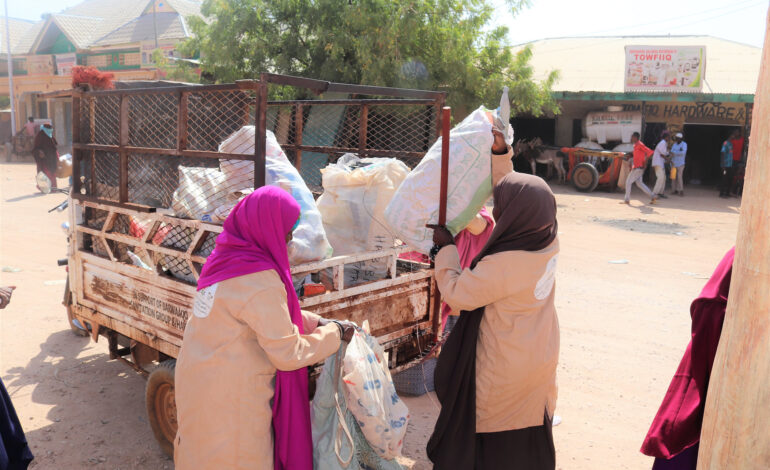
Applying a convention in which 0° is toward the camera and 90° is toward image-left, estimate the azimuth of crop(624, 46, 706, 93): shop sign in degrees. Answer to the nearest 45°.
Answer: approximately 0°

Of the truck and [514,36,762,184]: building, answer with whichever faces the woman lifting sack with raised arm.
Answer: the building

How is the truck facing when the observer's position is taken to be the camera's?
facing away from the viewer and to the left of the viewer

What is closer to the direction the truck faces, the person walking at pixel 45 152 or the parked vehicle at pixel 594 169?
the person walking

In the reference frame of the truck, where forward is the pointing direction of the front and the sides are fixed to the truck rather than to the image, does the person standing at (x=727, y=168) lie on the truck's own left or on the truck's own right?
on the truck's own right

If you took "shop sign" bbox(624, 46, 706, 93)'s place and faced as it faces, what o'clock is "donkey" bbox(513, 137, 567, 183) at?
The donkey is roughly at 3 o'clock from the shop sign.

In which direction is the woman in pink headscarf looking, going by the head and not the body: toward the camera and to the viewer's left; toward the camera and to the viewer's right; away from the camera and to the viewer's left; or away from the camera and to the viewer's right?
away from the camera and to the viewer's right

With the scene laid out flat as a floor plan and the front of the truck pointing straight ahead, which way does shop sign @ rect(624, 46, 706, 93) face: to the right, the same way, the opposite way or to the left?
to the left

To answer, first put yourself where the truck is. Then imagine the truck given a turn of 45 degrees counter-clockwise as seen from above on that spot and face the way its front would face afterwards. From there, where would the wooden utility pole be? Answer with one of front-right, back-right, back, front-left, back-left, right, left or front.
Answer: back-left

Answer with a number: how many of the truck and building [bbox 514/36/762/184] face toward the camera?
1

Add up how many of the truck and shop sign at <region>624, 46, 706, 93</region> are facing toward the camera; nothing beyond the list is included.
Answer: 1

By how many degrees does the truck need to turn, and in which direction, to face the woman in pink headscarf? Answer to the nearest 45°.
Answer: approximately 135° to its left

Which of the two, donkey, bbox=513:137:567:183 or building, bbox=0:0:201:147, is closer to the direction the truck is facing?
the building
